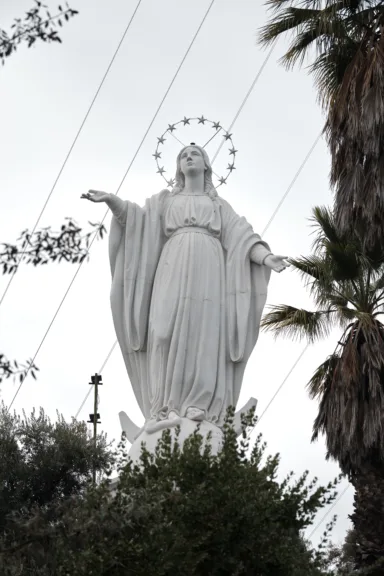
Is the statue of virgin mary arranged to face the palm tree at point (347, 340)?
no

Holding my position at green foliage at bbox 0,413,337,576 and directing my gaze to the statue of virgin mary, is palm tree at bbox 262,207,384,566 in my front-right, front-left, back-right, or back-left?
front-right

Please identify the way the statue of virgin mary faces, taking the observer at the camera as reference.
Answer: facing the viewer
